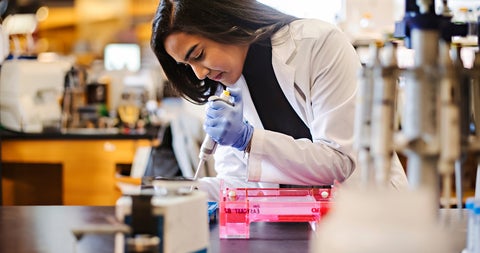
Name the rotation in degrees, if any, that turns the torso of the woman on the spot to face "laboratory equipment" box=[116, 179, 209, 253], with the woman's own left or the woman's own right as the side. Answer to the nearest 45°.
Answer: approximately 45° to the woman's own left

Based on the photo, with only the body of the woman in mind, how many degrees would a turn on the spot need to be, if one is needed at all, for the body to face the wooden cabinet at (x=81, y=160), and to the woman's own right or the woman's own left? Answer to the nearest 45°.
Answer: approximately 90° to the woman's own right

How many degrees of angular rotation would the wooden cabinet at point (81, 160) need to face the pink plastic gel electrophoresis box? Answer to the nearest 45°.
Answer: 0° — it already faces it

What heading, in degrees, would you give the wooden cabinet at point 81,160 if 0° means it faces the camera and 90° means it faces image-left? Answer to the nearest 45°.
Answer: approximately 0°

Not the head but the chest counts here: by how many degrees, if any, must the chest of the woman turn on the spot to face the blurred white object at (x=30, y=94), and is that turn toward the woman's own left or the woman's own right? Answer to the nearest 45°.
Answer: approximately 90° to the woman's own right

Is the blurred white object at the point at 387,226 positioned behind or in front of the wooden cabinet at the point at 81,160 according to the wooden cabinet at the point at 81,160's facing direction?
in front

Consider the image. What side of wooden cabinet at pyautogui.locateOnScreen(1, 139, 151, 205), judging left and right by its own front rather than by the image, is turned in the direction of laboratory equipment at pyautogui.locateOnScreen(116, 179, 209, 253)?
front
